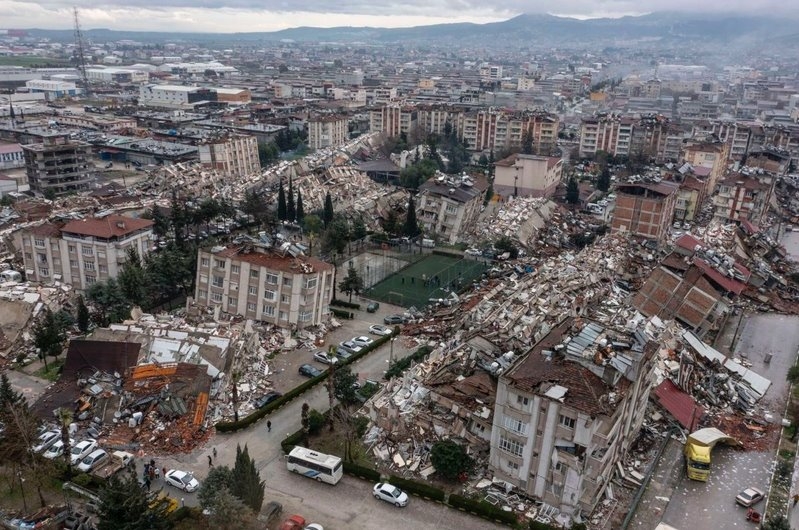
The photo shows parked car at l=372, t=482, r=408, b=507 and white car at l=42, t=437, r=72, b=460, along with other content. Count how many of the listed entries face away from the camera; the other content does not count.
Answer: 0

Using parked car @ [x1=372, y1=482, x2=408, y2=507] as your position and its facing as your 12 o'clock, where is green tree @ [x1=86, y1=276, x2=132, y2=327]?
The green tree is roughly at 6 o'clock from the parked car.

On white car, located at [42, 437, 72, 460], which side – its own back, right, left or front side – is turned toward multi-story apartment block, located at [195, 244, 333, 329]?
back

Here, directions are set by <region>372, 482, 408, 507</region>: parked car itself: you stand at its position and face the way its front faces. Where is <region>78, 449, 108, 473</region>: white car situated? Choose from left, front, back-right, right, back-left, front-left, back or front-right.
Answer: back-right

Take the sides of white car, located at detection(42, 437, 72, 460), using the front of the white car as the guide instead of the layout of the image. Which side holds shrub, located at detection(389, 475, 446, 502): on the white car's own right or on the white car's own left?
on the white car's own left

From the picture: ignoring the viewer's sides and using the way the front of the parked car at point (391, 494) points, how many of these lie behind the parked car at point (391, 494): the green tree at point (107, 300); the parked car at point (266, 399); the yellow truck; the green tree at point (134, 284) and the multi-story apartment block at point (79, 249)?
4

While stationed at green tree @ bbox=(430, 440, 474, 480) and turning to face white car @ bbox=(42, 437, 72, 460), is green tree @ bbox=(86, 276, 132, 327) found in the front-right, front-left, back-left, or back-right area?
front-right

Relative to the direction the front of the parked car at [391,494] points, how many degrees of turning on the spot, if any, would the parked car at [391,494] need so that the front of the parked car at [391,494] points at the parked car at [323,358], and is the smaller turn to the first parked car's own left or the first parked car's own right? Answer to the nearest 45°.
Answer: approximately 135° to the first parked car's own left

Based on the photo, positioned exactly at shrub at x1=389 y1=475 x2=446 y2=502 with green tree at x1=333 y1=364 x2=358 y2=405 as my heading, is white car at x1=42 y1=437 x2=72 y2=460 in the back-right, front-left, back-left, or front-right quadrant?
front-left

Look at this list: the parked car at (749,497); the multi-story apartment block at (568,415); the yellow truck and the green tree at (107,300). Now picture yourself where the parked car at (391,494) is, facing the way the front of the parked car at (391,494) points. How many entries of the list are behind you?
1

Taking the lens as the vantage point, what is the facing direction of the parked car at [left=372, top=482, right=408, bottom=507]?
facing the viewer and to the right of the viewer

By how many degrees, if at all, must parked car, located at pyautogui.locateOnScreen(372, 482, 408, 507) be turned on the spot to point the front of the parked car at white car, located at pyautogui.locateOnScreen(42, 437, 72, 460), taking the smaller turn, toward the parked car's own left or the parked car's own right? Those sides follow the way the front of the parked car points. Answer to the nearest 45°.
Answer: approximately 135° to the parked car's own right

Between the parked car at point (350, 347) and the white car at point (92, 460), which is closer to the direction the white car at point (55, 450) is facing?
the white car

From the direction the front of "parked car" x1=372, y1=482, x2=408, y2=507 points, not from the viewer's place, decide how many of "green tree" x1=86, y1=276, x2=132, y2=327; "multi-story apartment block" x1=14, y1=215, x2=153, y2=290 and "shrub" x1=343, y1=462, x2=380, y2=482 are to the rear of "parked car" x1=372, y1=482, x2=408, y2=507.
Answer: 3

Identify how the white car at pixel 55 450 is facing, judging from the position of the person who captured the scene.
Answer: facing the viewer and to the left of the viewer

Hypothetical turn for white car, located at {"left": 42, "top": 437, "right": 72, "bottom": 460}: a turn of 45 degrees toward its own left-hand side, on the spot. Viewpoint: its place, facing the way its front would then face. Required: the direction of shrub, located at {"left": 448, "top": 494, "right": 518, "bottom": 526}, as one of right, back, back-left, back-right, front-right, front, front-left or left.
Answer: front-left
